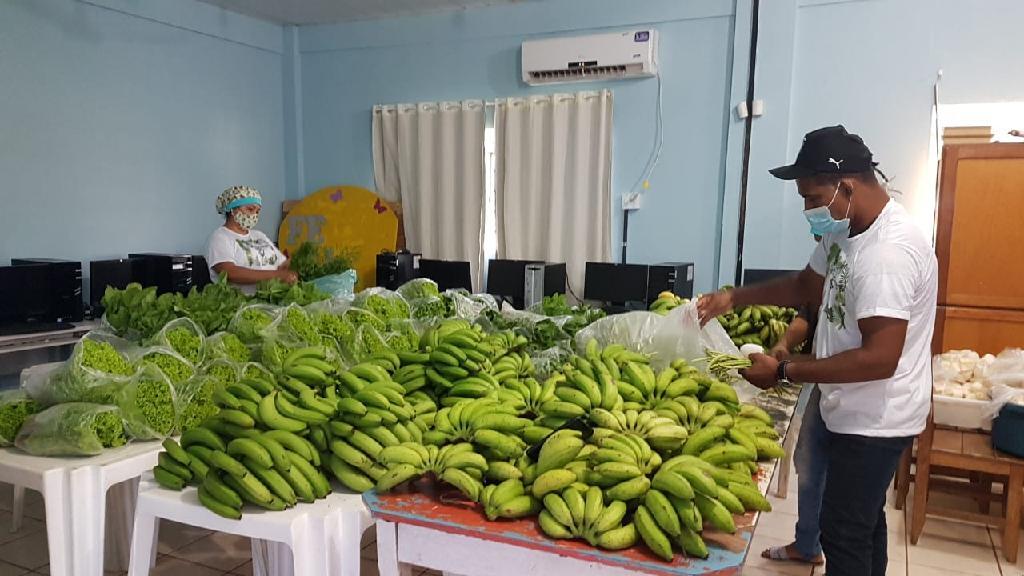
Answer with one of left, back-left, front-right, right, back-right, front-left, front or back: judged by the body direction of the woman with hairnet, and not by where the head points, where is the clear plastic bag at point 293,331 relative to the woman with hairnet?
front-right

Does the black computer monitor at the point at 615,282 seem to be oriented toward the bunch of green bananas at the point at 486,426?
yes

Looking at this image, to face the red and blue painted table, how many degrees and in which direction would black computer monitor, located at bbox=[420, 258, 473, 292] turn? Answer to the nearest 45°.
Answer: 0° — it already faces it

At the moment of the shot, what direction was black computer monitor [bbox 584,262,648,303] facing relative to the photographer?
facing the viewer

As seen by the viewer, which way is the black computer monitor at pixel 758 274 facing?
toward the camera

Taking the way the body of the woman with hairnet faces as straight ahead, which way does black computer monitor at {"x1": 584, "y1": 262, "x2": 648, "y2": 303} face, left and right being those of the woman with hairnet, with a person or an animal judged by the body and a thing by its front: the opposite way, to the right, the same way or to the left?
to the right

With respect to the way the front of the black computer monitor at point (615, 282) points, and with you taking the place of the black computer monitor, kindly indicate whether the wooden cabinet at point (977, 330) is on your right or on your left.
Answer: on your left

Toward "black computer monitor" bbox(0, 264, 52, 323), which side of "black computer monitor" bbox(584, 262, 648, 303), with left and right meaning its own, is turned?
right

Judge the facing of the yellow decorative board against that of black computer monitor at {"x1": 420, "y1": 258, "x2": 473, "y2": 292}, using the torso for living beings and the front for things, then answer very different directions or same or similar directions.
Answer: same or similar directions

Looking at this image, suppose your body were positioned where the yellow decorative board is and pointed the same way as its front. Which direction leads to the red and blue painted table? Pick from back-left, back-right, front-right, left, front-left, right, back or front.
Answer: front

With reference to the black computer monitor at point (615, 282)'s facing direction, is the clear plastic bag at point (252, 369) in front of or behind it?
in front

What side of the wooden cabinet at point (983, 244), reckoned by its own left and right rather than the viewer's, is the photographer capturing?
front

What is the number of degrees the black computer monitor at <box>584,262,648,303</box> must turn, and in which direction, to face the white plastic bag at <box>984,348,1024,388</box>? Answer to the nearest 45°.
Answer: approximately 45° to its left
